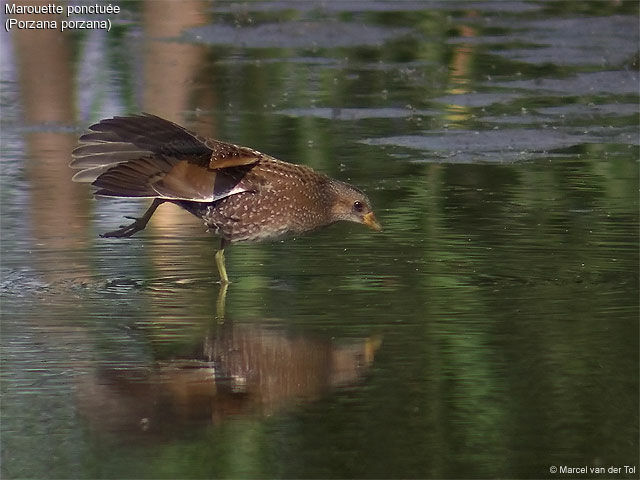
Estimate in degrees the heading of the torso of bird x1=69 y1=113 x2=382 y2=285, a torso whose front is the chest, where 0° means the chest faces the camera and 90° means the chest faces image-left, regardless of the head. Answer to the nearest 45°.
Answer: approximately 270°
